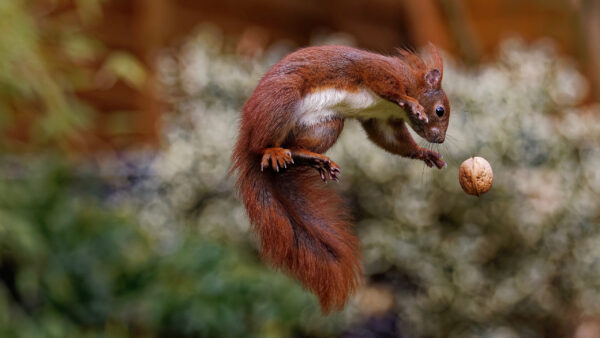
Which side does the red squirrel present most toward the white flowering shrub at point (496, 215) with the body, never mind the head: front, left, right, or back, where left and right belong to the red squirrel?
left

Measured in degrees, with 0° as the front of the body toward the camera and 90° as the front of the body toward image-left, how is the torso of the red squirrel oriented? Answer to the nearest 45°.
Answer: approximately 270°
